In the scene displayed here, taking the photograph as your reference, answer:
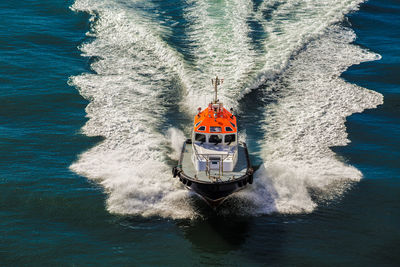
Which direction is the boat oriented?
toward the camera
